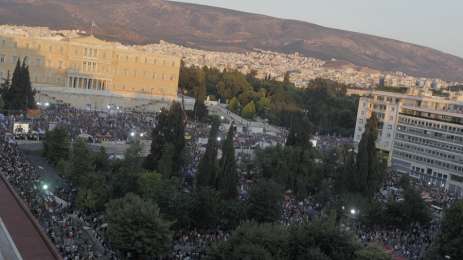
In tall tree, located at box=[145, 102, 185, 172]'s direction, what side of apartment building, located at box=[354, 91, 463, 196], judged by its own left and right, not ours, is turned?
front

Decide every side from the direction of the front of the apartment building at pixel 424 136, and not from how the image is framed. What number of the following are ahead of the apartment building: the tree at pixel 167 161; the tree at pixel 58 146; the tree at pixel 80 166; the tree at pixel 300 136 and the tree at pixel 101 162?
5

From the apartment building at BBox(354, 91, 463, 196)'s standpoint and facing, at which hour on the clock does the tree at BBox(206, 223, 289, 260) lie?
The tree is roughly at 11 o'clock from the apartment building.

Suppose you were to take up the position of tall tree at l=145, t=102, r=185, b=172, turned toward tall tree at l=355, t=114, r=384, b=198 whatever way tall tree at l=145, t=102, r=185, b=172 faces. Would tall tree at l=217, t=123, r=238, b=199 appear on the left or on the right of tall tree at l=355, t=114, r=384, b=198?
right

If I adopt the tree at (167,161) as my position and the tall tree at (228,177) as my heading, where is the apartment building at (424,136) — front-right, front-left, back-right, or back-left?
front-left

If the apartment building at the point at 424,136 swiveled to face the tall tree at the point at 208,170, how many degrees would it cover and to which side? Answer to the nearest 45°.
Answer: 0° — it already faces it

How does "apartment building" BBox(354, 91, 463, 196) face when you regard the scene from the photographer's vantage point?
facing the viewer and to the left of the viewer

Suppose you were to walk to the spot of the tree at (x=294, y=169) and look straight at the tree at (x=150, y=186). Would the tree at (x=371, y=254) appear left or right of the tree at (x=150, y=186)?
left

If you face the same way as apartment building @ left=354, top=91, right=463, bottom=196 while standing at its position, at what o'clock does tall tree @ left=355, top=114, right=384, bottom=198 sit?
The tall tree is roughly at 11 o'clock from the apartment building.

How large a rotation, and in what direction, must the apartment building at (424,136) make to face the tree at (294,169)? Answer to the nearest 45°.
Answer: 0° — it already faces it

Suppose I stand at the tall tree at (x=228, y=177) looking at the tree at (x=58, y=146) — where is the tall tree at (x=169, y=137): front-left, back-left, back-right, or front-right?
front-right

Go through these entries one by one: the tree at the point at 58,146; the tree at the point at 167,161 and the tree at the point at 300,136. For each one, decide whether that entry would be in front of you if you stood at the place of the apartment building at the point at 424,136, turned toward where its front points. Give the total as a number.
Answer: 3

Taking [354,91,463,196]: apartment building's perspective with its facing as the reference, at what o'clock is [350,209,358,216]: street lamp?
The street lamp is roughly at 11 o'clock from the apartment building.

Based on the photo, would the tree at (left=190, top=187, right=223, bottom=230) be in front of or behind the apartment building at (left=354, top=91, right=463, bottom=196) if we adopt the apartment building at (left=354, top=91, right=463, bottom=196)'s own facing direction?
in front

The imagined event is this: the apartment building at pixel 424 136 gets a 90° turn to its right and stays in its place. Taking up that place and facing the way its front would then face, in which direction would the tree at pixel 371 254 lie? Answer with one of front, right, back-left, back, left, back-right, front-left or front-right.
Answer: back-left

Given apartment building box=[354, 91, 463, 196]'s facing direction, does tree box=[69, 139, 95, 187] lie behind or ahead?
ahead

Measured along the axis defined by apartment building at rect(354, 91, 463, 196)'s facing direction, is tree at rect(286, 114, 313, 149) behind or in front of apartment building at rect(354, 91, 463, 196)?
in front

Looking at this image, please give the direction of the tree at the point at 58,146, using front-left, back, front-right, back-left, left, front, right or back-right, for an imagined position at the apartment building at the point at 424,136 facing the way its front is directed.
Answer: front
